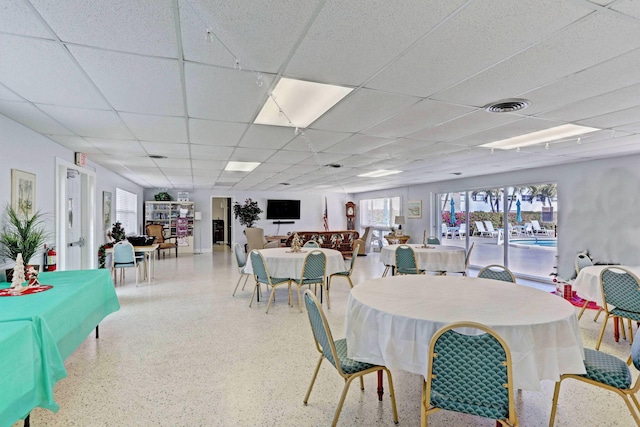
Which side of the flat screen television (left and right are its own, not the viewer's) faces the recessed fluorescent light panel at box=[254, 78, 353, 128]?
front

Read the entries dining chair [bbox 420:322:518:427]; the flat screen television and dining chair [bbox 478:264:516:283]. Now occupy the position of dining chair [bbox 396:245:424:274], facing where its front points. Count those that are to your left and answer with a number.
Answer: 1

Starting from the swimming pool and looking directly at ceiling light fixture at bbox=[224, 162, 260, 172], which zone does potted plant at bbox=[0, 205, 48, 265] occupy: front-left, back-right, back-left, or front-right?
front-left

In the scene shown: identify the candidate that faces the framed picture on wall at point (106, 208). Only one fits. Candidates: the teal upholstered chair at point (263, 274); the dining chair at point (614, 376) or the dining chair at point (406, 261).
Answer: the dining chair at point (614, 376)

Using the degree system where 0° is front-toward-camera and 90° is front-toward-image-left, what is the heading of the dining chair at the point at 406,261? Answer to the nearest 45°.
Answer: approximately 225°

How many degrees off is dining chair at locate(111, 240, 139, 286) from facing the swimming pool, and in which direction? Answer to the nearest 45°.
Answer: approximately 45° to its right

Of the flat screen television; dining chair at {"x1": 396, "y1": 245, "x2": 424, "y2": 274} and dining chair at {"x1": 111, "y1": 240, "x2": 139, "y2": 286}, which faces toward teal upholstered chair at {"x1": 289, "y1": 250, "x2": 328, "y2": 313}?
the flat screen television

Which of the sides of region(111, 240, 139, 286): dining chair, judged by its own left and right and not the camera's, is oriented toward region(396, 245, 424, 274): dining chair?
right

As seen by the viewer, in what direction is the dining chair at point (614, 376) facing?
to the viewer's left

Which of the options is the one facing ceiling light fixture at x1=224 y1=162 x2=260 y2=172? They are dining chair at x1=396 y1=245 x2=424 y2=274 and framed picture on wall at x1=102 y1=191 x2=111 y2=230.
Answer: the framed picture on wall

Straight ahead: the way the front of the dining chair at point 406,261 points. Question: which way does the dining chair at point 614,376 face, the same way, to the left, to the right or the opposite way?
to the left

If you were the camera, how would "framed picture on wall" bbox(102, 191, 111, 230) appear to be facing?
facing the viewer and to the right of the viewer

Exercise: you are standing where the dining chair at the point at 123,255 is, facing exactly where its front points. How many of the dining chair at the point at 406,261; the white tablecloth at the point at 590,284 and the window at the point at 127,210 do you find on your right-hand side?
2

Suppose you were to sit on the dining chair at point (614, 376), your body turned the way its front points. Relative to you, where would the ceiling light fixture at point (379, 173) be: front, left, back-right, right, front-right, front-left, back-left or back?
front-right

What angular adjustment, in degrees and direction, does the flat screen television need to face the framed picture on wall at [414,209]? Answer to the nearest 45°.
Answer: approximately 45° to its left

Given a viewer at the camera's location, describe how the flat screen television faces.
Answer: facing the viewer

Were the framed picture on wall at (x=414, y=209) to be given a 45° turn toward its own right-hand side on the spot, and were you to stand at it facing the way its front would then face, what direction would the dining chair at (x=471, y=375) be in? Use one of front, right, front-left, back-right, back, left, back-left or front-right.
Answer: front-left

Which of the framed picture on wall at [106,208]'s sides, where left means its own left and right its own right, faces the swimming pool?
front

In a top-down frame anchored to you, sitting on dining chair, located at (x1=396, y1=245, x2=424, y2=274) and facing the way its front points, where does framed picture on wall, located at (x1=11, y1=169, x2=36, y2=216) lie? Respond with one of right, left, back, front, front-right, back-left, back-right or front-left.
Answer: back
